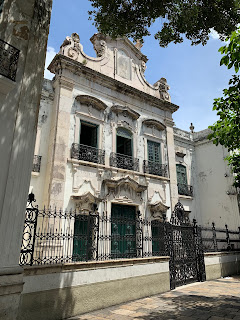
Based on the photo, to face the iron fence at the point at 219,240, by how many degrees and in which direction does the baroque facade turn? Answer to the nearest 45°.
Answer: approximately 45° to its left

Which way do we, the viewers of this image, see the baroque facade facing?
facing the viewer and to the right of the viewer

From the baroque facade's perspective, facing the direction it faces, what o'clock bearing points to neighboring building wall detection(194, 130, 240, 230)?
The neighboring building wall is roughly at 9 o'clock from the baroque facade.

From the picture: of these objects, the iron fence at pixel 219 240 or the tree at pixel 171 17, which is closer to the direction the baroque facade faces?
the tree
